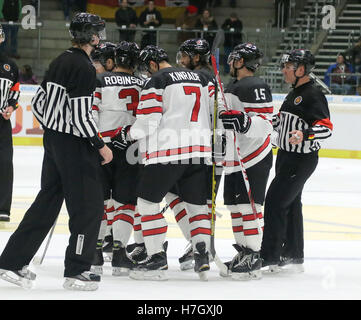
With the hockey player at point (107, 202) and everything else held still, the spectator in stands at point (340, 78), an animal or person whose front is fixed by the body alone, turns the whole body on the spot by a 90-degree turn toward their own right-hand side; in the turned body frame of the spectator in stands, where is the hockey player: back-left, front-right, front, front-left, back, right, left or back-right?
left

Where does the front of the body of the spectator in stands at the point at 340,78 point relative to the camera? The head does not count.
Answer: toward the camera

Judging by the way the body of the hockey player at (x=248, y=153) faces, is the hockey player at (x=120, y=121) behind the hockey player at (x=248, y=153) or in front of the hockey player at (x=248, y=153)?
in front

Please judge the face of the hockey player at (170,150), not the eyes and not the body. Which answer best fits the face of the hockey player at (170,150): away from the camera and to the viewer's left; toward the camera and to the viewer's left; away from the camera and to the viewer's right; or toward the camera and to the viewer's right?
away from the camera and to the viewer's left

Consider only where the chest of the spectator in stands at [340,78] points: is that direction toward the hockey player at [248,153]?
yes

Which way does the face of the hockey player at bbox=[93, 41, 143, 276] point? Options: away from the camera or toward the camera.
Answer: away from the camera

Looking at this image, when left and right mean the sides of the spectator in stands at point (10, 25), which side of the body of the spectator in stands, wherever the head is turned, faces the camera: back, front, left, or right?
front

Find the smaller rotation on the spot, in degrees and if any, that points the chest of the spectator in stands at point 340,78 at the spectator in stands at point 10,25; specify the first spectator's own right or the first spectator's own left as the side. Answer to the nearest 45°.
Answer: approximately 90° to the first spectator's own right

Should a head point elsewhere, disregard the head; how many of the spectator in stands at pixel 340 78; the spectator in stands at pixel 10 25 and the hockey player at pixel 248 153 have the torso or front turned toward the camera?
2

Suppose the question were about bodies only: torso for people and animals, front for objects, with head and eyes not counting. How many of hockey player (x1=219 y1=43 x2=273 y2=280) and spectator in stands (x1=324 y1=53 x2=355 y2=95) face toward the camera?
1

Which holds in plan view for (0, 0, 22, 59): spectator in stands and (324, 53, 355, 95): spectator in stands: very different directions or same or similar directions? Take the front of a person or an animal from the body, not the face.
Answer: same or similar directions
